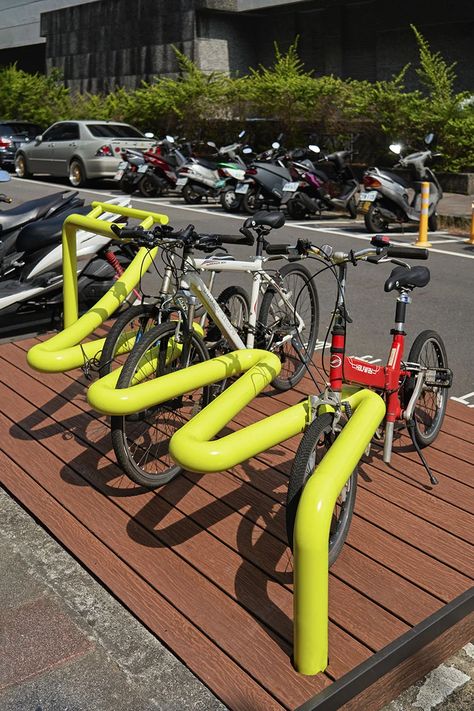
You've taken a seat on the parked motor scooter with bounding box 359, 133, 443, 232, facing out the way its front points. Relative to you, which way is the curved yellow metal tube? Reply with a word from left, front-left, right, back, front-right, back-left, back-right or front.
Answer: back-right

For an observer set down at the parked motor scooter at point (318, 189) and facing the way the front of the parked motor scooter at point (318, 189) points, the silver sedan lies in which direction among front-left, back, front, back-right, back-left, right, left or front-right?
left

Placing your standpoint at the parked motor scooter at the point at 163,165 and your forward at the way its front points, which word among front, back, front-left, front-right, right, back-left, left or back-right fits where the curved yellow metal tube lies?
back-right

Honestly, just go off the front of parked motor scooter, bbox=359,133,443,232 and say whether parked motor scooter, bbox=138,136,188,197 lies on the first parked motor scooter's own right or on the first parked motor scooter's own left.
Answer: on the first parked motor scooter's own left

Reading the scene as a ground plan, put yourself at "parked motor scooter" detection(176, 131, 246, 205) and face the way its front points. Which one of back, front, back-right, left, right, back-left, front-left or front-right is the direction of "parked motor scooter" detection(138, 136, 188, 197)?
left

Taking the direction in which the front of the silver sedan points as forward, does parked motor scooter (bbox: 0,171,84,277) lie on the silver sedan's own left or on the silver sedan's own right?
on the silver sedan's own left

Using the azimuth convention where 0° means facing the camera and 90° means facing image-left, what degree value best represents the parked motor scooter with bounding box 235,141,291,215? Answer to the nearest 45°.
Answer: approximately 225°

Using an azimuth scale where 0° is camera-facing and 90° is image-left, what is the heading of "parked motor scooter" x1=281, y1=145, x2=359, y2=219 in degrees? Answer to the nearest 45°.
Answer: approximately 225°

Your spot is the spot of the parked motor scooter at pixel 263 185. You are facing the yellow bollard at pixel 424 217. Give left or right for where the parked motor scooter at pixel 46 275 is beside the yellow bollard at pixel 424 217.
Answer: right

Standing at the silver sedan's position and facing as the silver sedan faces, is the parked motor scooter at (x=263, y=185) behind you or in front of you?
behind

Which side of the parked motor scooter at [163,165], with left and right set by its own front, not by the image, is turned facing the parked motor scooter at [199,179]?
right

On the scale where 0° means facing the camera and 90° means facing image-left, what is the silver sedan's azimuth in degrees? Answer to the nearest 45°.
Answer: approximately 135°

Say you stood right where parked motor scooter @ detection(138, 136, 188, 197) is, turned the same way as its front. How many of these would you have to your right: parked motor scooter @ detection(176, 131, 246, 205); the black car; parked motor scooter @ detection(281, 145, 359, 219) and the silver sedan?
2
